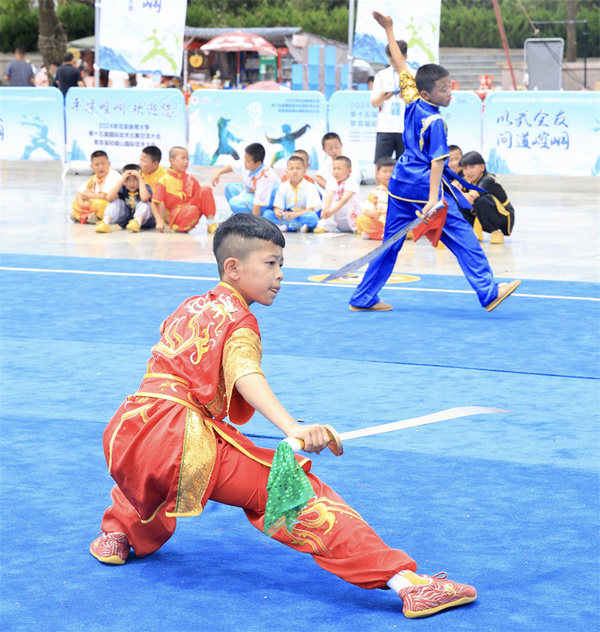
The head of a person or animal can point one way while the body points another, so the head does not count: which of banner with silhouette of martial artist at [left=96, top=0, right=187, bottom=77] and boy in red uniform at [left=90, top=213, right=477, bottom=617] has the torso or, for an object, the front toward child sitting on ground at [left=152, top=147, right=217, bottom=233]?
the banner with silhouette of martial artist

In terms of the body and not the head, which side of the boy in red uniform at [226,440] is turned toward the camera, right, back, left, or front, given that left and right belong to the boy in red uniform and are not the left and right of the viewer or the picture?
right

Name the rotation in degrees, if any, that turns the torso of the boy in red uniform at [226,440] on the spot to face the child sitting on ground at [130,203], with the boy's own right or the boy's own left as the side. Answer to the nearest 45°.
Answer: approximately 90° to the boy's own left

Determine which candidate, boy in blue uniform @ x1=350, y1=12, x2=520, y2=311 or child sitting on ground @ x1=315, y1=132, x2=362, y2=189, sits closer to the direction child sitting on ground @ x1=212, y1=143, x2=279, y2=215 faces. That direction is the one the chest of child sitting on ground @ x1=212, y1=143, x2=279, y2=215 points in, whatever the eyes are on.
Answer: the boy in blue uniform

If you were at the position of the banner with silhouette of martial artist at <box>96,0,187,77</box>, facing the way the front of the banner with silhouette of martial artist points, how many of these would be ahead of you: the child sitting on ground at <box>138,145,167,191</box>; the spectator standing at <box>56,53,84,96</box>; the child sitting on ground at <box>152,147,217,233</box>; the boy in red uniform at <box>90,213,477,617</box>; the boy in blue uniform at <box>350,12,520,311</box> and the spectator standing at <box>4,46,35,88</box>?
4
